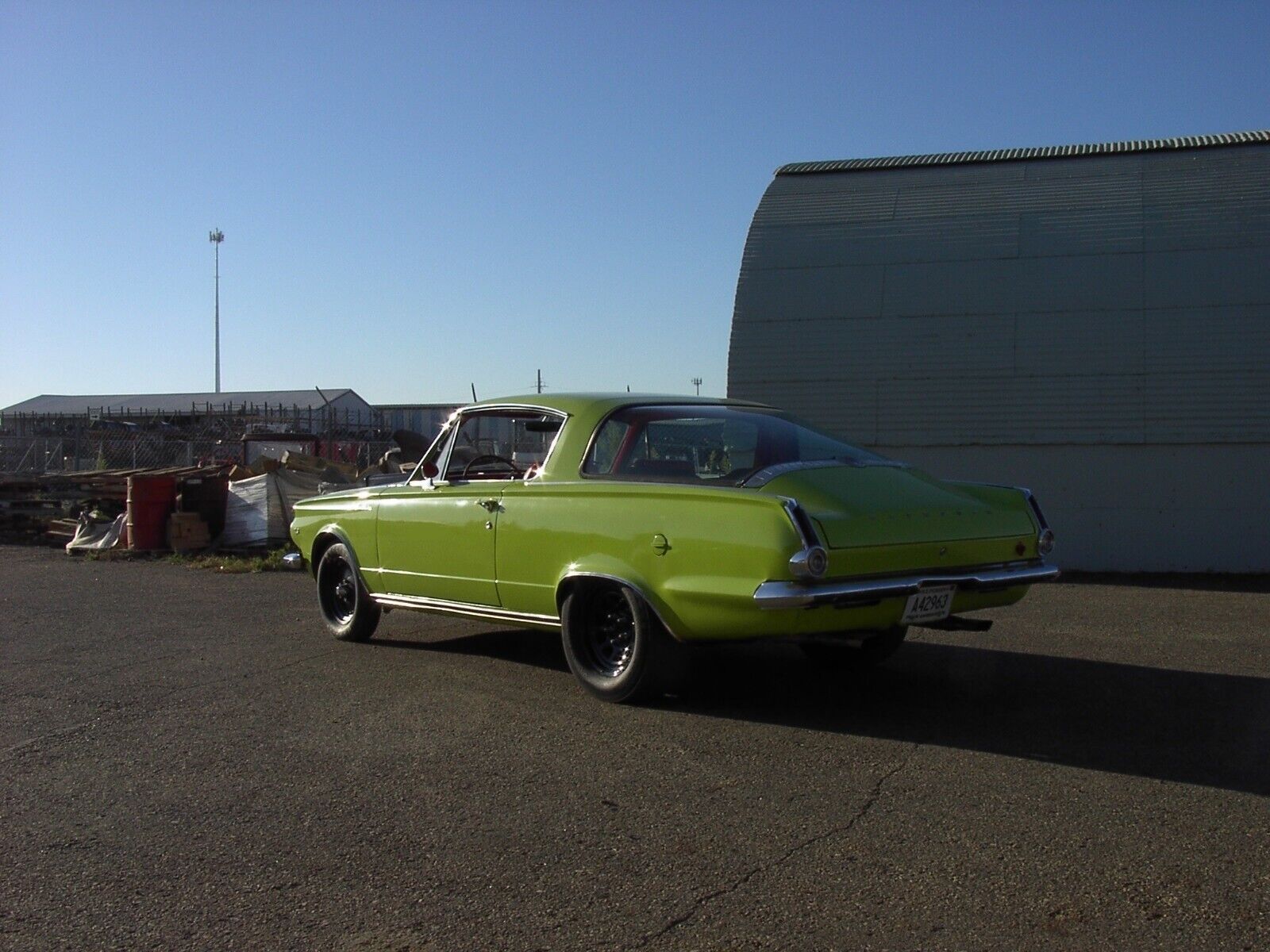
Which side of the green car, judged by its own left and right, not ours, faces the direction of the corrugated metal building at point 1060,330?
right

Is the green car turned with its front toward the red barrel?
yes

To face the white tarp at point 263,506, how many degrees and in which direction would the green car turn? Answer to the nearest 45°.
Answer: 0° — it already faces it

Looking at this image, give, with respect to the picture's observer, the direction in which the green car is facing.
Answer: facing away from the viewer and to the left of the viewer

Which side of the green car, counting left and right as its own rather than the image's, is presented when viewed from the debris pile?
front

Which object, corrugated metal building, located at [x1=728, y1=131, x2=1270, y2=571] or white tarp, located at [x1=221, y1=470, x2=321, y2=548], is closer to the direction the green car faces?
the white tarp

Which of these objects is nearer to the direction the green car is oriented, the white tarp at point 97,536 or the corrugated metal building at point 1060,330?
the white tarp

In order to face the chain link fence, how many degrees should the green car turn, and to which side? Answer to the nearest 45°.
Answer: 0° — it already faces it

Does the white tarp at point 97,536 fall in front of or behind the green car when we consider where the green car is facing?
in front
